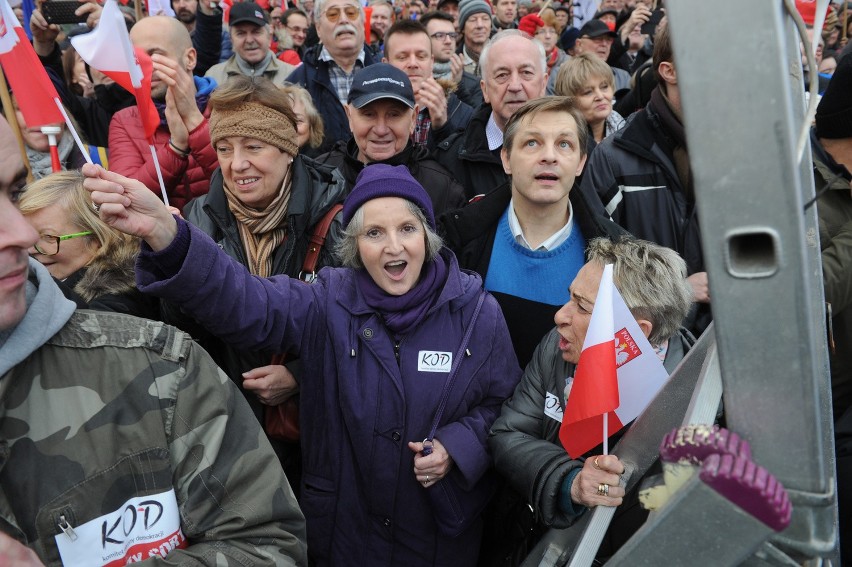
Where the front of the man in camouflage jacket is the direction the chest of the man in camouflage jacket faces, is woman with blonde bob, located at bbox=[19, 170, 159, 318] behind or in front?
behind

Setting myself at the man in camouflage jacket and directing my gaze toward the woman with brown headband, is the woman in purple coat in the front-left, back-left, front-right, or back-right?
front-right

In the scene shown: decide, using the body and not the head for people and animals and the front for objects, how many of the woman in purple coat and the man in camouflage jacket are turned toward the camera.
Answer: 2

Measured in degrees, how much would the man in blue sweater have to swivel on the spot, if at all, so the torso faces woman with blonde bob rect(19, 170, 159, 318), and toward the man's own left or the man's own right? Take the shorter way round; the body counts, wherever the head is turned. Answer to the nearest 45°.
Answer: approximately 45° to the man's own right

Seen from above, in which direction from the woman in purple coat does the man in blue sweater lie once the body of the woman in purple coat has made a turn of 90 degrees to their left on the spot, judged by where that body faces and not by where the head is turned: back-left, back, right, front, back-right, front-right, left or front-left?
front-left

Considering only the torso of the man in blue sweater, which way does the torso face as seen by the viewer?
toward the camera

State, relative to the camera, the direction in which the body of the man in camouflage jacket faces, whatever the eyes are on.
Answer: toward the camera

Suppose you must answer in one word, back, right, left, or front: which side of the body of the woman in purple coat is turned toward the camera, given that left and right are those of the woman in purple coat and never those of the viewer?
front

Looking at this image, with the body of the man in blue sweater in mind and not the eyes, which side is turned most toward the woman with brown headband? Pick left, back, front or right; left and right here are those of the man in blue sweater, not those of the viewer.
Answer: right
